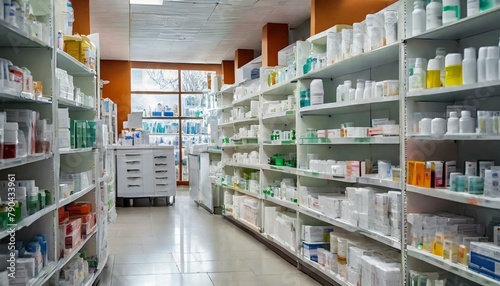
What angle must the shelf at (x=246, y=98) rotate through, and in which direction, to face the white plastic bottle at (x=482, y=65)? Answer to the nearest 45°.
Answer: approximately 45° to its left

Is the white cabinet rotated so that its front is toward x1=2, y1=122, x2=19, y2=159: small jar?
yes

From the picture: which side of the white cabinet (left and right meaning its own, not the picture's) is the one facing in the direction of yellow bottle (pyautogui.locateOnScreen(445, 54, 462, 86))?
front

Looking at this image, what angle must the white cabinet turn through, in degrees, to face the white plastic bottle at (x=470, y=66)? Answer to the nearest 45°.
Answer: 0° — it already faces it

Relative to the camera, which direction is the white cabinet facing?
toward the camera

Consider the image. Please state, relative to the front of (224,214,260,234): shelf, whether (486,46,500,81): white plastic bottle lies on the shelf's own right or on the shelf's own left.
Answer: on the shelf's own left

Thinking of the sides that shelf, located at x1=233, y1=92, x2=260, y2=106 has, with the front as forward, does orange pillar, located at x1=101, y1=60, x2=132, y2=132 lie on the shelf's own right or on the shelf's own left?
on the shelf's own right

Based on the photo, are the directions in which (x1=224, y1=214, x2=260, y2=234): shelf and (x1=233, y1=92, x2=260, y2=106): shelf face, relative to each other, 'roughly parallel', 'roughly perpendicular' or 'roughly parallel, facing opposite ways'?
roughly parallel

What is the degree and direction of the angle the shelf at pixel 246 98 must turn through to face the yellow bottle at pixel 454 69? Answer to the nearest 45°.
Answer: approximately 45° to its left

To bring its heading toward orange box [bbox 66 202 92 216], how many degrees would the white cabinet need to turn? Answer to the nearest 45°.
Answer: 0° — it already faces it

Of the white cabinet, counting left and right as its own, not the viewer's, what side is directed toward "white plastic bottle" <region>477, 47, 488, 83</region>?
front

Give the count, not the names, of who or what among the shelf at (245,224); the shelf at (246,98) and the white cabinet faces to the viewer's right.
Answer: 0

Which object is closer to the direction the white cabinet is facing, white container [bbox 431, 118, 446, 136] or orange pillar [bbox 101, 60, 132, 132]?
the white container

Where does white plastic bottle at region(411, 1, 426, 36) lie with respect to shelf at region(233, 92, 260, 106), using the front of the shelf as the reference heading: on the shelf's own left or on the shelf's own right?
on the shelf's own left

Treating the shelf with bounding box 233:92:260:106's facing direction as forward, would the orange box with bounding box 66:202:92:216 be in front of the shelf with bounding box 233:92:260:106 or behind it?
in front

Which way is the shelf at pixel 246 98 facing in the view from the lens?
facing the viewer and to the left of the viewer
